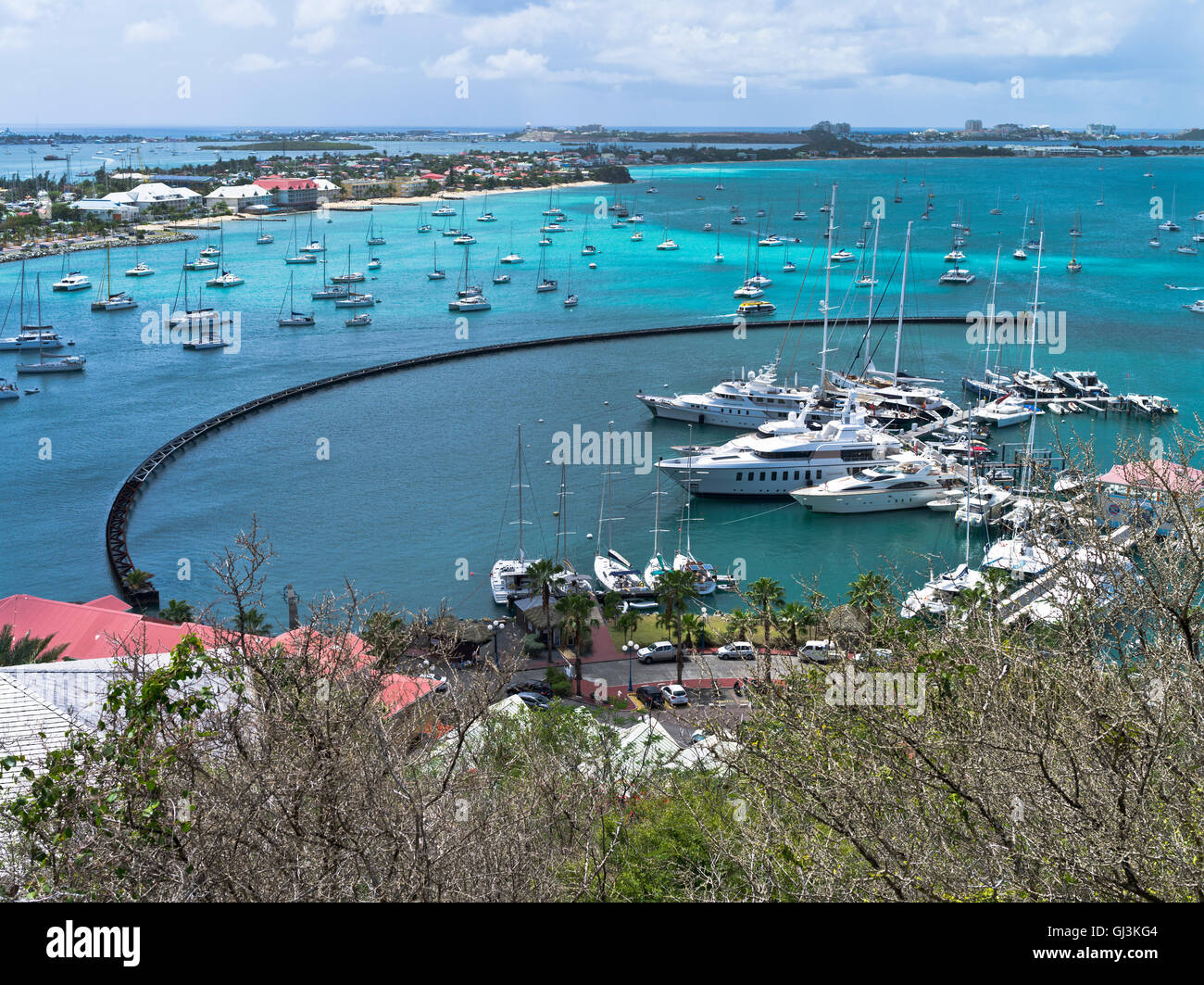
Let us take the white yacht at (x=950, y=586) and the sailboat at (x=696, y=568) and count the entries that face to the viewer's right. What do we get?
0

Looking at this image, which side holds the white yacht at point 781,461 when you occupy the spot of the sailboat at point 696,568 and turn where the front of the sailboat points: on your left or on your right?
on your right

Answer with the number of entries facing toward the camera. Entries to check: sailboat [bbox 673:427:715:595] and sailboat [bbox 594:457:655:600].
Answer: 0

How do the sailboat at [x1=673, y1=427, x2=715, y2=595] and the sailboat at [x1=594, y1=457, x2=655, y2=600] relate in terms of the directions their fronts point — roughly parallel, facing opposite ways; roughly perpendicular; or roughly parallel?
roughly parallel

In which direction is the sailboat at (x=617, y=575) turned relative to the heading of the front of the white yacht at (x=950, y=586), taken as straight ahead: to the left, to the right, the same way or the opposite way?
to the right

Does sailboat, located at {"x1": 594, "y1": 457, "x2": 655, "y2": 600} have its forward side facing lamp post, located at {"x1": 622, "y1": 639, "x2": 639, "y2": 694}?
no

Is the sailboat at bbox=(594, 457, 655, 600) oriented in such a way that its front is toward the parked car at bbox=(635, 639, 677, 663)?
no

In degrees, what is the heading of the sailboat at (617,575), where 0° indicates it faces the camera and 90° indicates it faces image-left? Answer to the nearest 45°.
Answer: approximately 135°

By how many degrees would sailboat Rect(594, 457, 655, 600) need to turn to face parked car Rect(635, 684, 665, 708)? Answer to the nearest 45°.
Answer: approximately 135° to its left

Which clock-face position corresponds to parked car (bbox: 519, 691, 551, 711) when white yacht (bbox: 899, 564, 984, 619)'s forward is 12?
The parked car is roughly at 12 o'clock from the white yacht.

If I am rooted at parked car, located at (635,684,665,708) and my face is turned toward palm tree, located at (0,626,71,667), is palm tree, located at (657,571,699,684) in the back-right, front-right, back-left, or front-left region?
back-right

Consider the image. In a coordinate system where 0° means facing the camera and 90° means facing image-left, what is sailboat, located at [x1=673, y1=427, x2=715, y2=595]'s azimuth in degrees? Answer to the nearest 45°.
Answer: approximately 135°
